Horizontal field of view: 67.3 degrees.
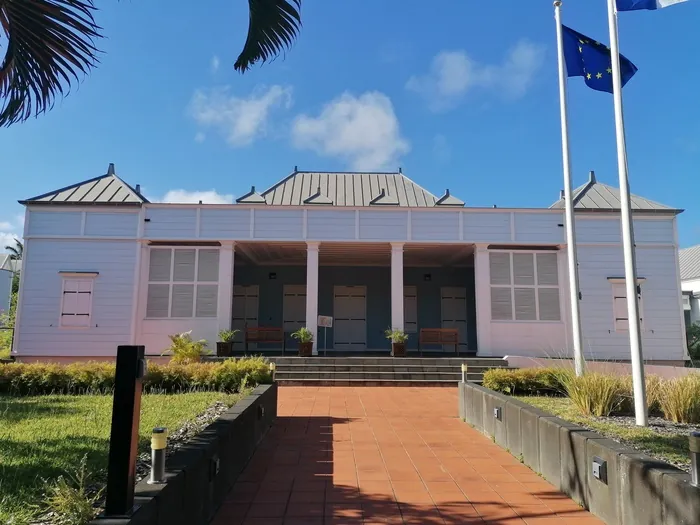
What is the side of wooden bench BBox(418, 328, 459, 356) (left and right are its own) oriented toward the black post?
front

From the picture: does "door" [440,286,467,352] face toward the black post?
yes

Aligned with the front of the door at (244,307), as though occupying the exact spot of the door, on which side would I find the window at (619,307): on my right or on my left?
on my left

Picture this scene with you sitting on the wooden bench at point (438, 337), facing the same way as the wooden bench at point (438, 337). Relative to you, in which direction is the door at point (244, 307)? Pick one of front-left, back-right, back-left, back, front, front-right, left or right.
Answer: right

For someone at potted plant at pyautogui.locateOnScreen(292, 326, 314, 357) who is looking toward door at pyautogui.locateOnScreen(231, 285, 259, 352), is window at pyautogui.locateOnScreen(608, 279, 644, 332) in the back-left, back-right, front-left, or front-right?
back-right

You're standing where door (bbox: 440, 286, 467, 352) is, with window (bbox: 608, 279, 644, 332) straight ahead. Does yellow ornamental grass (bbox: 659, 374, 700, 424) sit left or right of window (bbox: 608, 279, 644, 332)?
right

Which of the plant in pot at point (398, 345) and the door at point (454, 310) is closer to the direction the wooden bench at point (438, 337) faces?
the plant in pot

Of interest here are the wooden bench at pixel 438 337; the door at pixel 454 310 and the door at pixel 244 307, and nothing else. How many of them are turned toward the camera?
3

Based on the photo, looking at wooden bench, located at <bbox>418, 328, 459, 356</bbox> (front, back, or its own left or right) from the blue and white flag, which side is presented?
front

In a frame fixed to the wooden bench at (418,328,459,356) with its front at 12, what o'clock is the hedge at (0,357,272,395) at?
The hedge is roughly at 1 o'clock from the wooden bench.

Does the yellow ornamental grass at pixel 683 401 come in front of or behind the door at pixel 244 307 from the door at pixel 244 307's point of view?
in front

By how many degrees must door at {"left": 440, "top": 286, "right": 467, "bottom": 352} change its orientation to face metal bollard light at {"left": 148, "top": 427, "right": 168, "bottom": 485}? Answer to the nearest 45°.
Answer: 0° — it already faces it
